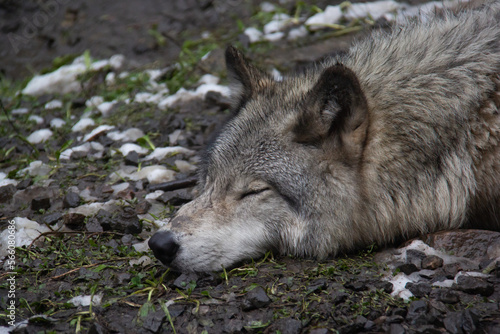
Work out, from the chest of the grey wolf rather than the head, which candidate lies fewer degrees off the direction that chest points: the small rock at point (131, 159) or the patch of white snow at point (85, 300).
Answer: the patch of white snow

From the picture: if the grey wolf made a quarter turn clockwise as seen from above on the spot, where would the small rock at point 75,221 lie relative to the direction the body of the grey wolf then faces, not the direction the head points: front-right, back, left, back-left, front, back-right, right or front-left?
front-left

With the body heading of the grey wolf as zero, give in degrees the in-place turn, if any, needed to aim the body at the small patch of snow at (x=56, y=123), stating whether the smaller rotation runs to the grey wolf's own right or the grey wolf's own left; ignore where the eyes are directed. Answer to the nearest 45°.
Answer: approximately 90° to the grey wolf's own right

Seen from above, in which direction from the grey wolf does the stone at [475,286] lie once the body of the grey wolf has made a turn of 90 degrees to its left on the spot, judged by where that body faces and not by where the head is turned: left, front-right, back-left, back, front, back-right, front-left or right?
front

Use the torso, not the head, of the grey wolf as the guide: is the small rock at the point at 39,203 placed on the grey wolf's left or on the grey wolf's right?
on the grey wolf's right

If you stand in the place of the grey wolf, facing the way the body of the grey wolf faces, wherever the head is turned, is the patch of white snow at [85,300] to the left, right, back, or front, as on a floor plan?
front

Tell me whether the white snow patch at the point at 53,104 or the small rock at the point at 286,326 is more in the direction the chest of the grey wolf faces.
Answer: the small rock

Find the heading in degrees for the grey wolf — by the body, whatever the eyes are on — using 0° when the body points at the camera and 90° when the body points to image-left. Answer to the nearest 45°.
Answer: approximately 45°

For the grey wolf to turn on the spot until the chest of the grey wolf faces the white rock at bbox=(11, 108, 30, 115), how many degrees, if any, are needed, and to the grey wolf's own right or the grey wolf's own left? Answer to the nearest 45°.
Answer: approximately 90° to the grey wolf's own right
